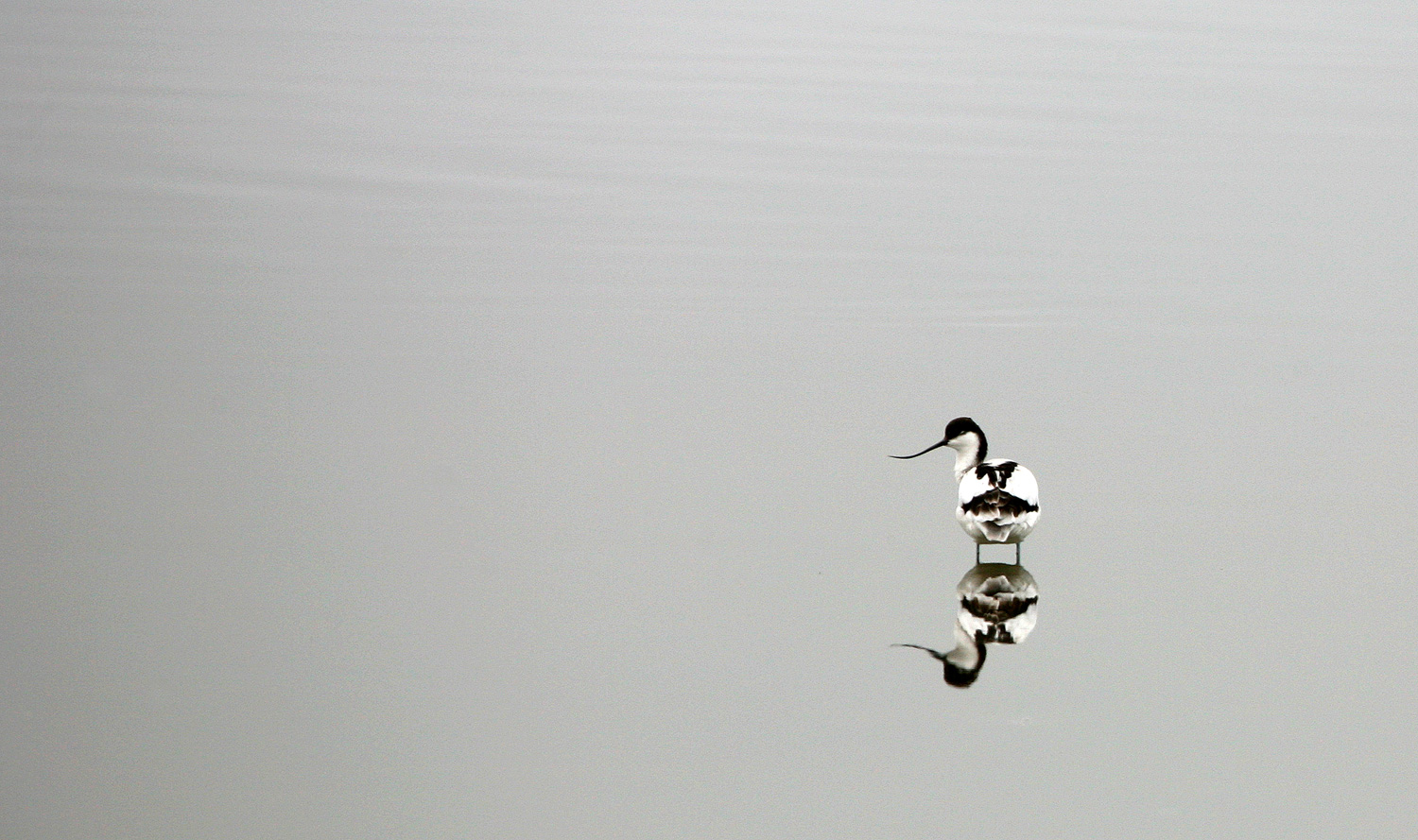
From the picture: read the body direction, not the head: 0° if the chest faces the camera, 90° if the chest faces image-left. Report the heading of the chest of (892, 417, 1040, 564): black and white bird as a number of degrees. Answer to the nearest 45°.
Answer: approximately 180°
